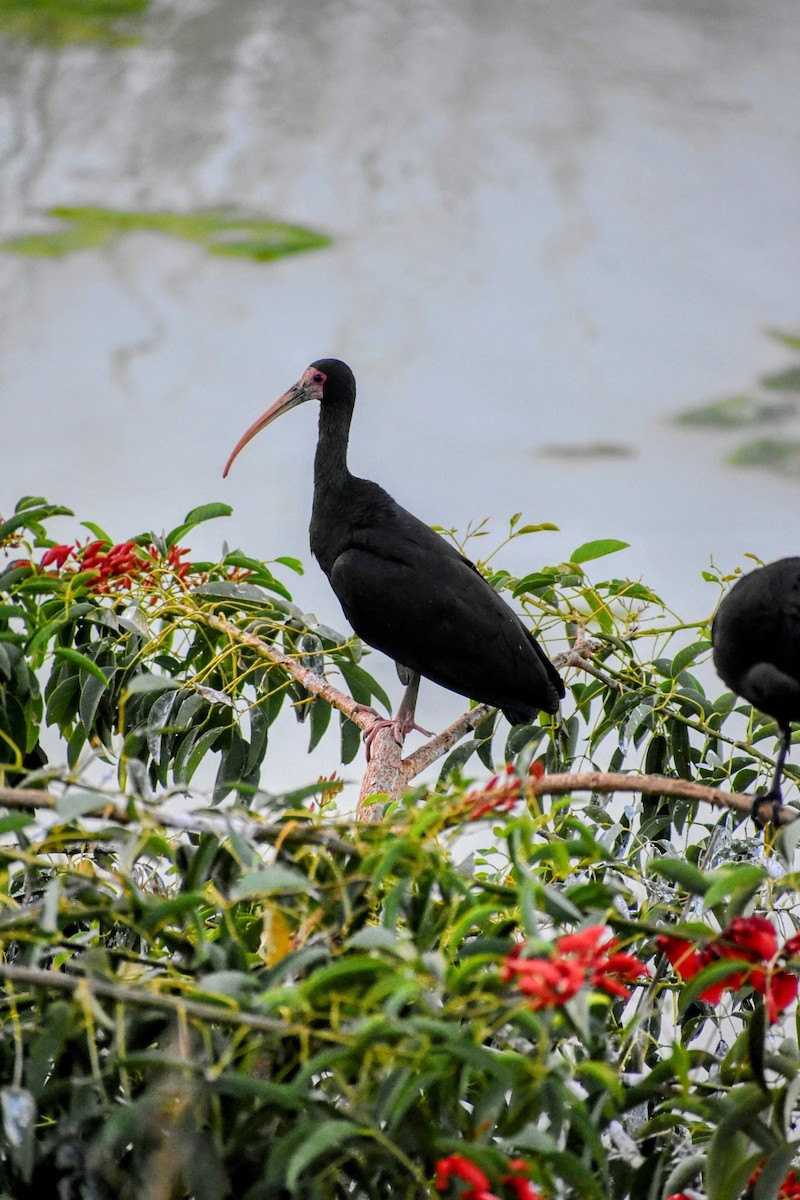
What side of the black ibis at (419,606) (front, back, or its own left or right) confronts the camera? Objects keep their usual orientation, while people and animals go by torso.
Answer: left

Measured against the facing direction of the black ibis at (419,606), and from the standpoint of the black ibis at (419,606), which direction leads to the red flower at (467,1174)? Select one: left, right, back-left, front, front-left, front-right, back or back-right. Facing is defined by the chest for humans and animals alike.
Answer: left
